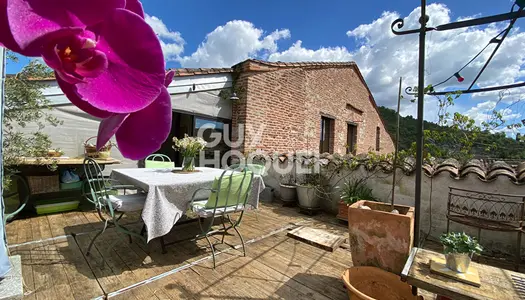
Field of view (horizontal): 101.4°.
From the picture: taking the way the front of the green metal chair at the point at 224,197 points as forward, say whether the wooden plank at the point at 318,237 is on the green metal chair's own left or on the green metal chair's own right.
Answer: on the green metal chair's own right

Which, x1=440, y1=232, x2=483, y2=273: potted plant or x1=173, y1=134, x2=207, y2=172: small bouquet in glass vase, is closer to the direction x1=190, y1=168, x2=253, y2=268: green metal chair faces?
the small bouquet in glass vase

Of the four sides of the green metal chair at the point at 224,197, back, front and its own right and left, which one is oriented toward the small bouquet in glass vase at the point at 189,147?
front

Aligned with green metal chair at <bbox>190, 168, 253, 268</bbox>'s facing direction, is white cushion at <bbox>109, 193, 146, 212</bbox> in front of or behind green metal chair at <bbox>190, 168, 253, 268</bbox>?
in front

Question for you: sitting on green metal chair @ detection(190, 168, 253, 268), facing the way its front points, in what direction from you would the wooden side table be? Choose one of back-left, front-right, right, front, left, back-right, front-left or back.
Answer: back

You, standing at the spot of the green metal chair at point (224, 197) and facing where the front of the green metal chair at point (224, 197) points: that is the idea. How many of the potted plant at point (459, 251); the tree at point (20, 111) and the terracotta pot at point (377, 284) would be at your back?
2

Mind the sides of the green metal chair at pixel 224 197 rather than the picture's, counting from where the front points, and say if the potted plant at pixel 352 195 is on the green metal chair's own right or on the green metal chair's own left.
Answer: on the green metal chair's own right

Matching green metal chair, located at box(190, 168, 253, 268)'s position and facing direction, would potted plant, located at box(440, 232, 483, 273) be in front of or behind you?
behind

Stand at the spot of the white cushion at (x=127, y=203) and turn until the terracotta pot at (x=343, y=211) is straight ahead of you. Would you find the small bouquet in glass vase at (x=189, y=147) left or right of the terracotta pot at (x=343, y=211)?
left

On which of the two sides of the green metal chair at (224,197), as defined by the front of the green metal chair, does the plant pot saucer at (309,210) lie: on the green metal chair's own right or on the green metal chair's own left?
on the green metal chair's own right

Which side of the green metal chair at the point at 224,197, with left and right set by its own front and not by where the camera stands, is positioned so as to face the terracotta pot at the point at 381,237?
back

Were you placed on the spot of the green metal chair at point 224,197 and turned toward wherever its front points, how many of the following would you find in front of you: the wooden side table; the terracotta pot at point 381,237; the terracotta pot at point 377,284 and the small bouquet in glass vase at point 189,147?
1

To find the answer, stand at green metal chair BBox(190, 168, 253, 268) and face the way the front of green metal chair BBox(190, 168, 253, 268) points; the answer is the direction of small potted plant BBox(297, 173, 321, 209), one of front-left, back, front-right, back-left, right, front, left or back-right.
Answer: right

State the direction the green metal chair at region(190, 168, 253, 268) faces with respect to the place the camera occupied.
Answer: facing away from the viewer and to the left of the viewer

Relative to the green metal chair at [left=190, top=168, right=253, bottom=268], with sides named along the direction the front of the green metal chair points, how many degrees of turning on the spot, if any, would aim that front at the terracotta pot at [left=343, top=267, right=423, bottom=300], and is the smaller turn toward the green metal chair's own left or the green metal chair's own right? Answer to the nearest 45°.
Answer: approximately 180°
